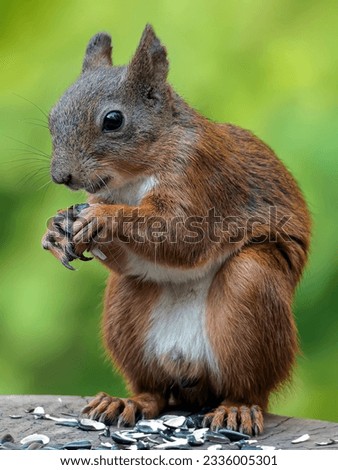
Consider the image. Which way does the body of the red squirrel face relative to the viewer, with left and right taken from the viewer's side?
facing the viewer and to the left of the viewer
